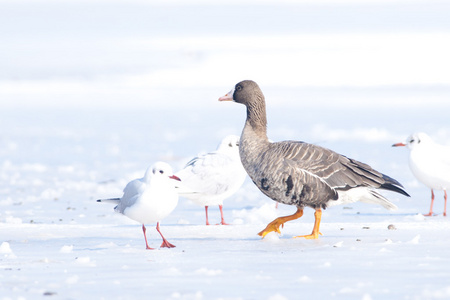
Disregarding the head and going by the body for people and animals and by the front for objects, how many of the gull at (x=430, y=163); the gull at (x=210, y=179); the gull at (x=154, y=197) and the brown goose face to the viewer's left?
2

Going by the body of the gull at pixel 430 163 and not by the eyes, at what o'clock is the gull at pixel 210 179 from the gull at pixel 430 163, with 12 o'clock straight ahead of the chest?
the gull at pixel 210 179 is roughly at 11 o'clock from the gull at pixel 430 163.

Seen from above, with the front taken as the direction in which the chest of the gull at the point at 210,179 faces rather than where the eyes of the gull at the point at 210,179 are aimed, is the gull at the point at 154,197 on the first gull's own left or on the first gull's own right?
on the first gull's own right

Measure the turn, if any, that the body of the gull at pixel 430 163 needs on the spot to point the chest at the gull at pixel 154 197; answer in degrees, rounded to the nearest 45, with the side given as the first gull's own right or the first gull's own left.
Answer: approximately 45° to the first gull's own left

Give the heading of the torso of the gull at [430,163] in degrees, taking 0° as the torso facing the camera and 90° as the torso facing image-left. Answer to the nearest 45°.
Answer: approximately 90°

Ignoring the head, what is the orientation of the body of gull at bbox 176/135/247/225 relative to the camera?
to the viewer's right

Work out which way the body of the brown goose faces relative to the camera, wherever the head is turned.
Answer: to the viewer's left

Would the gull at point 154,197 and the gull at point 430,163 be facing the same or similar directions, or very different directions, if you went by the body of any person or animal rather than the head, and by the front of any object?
very different directions

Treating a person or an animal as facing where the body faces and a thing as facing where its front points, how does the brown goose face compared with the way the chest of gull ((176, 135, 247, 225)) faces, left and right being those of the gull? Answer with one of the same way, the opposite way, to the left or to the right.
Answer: the opposite way

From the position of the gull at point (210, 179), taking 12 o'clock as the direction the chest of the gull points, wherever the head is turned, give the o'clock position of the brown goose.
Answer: The brown goose is roughly at 2 o'clock from the gull.

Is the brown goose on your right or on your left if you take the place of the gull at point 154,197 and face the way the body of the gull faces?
on your left

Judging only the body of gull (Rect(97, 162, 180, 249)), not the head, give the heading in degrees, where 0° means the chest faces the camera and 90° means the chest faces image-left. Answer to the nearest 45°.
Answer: approximately 315°
